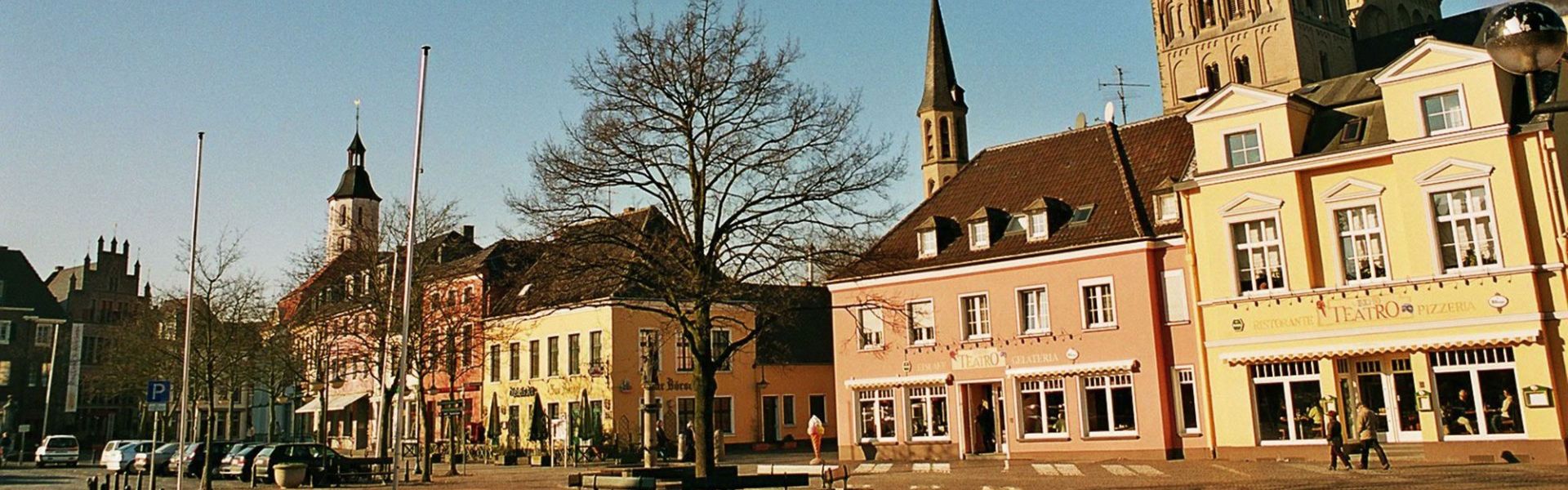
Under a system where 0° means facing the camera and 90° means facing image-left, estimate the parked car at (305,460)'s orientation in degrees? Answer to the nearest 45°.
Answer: approximately 90°

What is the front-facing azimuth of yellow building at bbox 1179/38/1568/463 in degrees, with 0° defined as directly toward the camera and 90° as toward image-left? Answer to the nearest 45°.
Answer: approximately 45°

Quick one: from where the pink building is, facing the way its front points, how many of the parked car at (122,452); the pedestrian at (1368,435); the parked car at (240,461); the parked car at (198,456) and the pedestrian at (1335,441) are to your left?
2

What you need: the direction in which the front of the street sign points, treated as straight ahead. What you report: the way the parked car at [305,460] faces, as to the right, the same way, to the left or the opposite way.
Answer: to the right

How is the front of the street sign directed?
toward the camera

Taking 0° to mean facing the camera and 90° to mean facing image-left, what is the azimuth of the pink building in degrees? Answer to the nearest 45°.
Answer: approximately 45°

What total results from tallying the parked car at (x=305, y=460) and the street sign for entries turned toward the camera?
1

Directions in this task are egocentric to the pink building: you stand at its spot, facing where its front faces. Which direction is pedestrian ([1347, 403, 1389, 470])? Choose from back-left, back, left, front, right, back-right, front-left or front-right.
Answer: left

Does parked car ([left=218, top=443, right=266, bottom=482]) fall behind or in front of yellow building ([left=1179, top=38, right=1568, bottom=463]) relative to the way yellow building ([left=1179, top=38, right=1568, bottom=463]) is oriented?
in front

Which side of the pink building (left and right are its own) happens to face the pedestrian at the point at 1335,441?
left

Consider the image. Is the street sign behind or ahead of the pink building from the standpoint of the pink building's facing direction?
ahead
